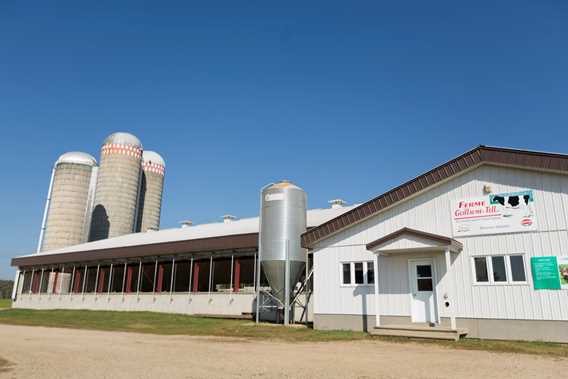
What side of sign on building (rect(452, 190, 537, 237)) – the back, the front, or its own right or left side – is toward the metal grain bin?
right

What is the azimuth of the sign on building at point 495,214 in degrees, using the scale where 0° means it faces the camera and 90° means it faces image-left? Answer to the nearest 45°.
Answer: approximately 0°
